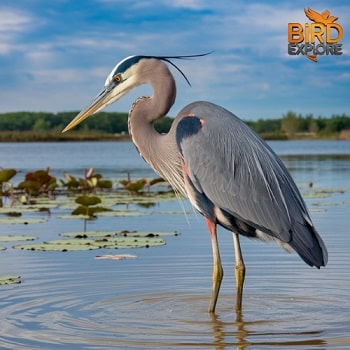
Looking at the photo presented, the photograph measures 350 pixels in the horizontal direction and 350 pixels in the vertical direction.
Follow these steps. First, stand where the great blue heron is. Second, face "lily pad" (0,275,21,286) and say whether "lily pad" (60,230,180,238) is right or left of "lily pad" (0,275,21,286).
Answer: right

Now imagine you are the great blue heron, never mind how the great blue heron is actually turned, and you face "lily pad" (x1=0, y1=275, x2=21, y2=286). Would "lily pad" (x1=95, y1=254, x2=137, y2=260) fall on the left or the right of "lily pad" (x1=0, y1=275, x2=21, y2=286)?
right

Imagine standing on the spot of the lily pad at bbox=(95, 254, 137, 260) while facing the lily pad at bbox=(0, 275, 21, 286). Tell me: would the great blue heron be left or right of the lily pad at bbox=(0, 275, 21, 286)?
left

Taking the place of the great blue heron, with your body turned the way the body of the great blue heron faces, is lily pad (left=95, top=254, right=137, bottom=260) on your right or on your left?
on your right

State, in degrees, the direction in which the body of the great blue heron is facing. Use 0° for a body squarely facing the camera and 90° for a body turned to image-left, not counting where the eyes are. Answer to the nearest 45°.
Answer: approximately 90°

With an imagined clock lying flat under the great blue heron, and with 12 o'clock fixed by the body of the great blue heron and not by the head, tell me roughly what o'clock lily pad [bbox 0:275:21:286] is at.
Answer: The lily pad is roughly at 1 o'clock from the great blue heron.
